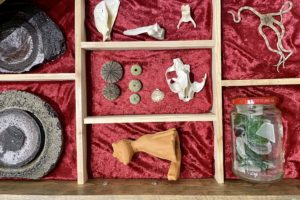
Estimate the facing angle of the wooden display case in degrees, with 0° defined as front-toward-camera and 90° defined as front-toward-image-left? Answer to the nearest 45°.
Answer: approximately 0°
